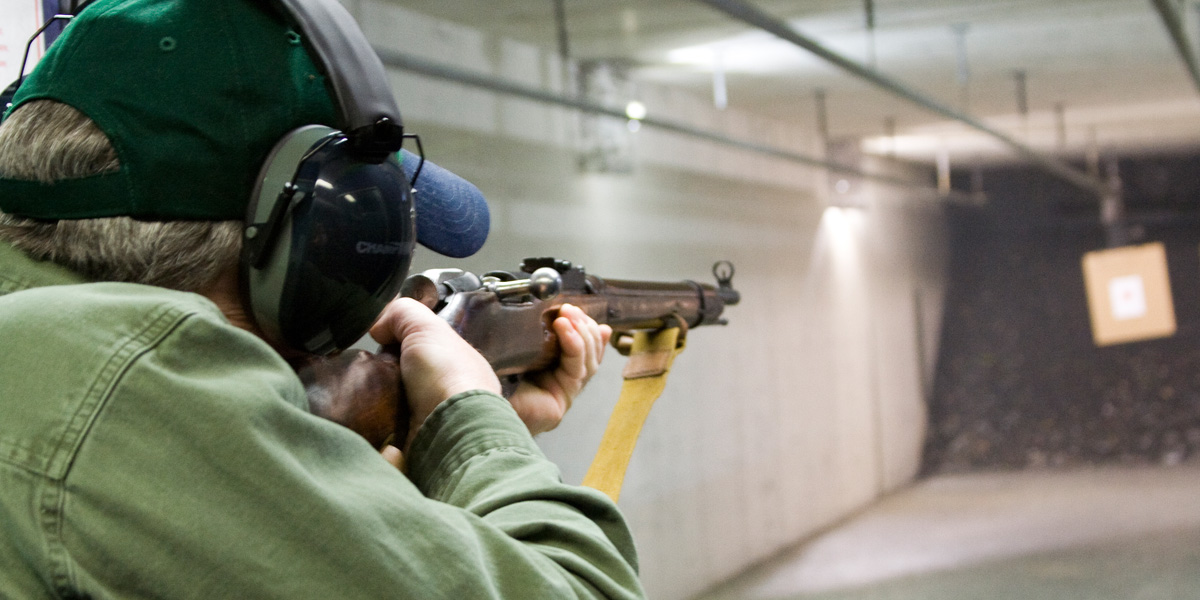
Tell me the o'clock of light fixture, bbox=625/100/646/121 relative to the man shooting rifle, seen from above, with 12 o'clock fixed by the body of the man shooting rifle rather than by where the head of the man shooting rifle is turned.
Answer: The light fixture is roughly at 11 o'clock from the man shooting rifle.

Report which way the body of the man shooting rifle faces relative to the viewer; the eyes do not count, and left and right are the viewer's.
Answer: facing away from the viewer and to the right of the viewer
